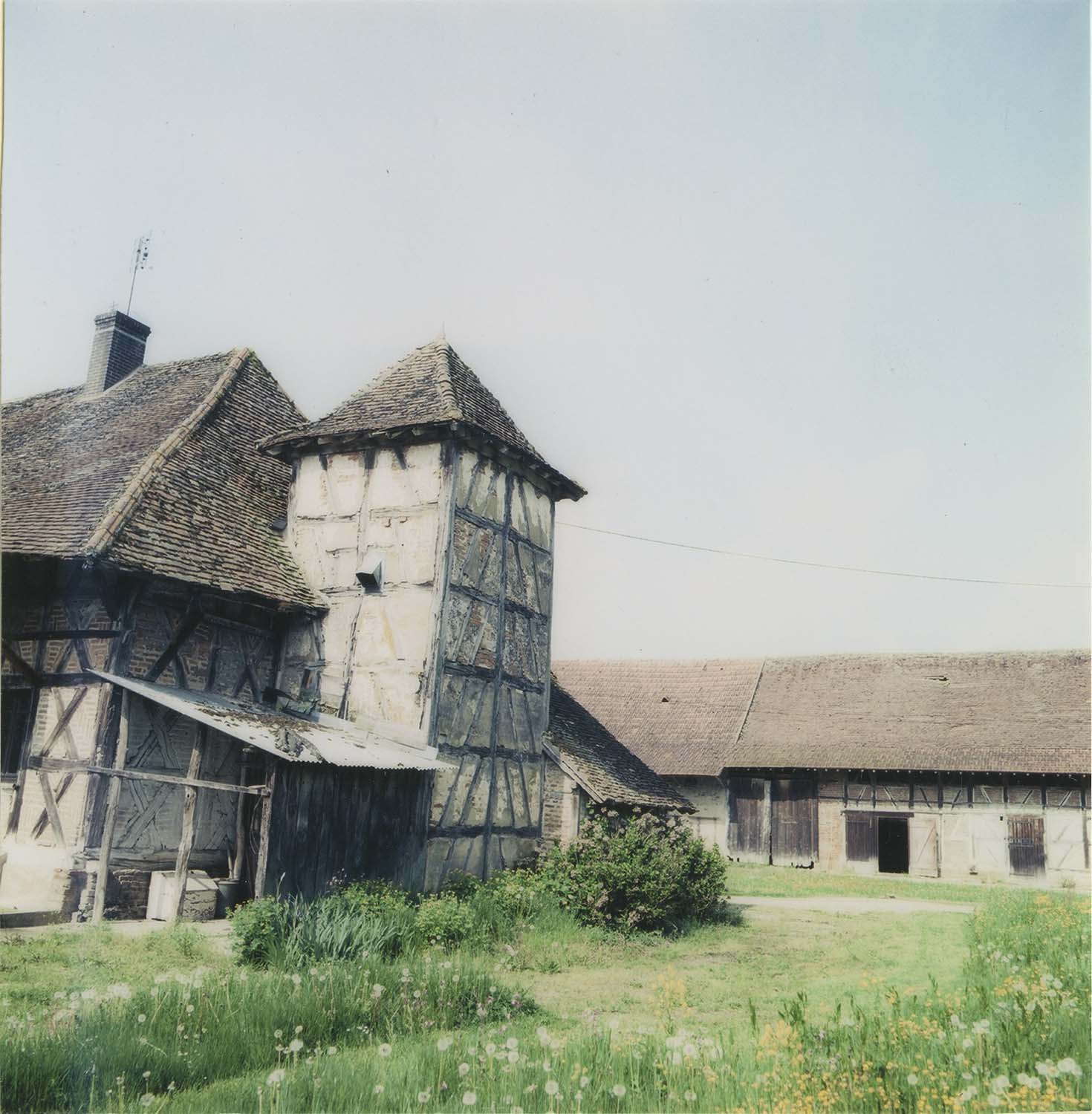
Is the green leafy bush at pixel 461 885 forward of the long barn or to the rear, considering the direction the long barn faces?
forward

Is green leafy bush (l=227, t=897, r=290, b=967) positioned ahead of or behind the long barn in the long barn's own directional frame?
ahead

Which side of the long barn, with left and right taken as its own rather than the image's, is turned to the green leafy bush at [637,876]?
front

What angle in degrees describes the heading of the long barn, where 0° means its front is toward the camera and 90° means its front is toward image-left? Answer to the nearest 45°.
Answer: approximately 0°

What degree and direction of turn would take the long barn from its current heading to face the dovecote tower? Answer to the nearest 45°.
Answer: approximately 45° to its right

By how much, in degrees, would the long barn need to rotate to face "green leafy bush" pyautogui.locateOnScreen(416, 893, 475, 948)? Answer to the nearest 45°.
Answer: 0° — it already faces it
